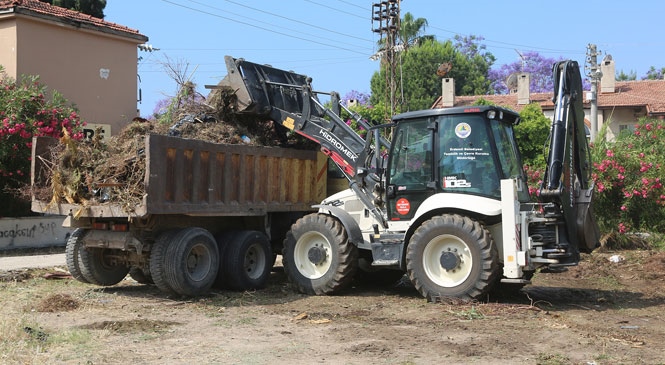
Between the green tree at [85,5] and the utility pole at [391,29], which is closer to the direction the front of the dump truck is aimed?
the utility pole

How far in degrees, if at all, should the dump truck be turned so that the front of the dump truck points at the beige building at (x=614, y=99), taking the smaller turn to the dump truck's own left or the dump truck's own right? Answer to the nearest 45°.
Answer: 0° — it already faces it

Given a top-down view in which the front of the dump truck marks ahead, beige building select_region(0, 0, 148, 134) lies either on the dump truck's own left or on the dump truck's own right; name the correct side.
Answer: on the dump truck's own left

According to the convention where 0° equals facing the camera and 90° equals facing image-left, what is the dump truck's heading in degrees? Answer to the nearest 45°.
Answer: approximately 225°

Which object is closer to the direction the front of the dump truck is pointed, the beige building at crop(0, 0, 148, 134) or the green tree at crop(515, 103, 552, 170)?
the green tree

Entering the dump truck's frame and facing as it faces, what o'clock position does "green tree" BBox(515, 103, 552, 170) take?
The green tree is roughly at 12 o'clock from the dump truck.

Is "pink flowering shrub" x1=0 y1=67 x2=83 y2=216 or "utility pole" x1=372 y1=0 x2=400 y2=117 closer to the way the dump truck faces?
the utility pole

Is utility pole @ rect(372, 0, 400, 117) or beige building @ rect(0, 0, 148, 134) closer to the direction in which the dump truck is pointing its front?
the utility pole

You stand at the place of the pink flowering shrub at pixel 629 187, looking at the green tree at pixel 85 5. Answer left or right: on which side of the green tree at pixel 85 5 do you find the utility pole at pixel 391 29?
right

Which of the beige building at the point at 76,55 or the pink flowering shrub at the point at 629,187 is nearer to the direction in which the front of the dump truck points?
the pink flowering shrub
